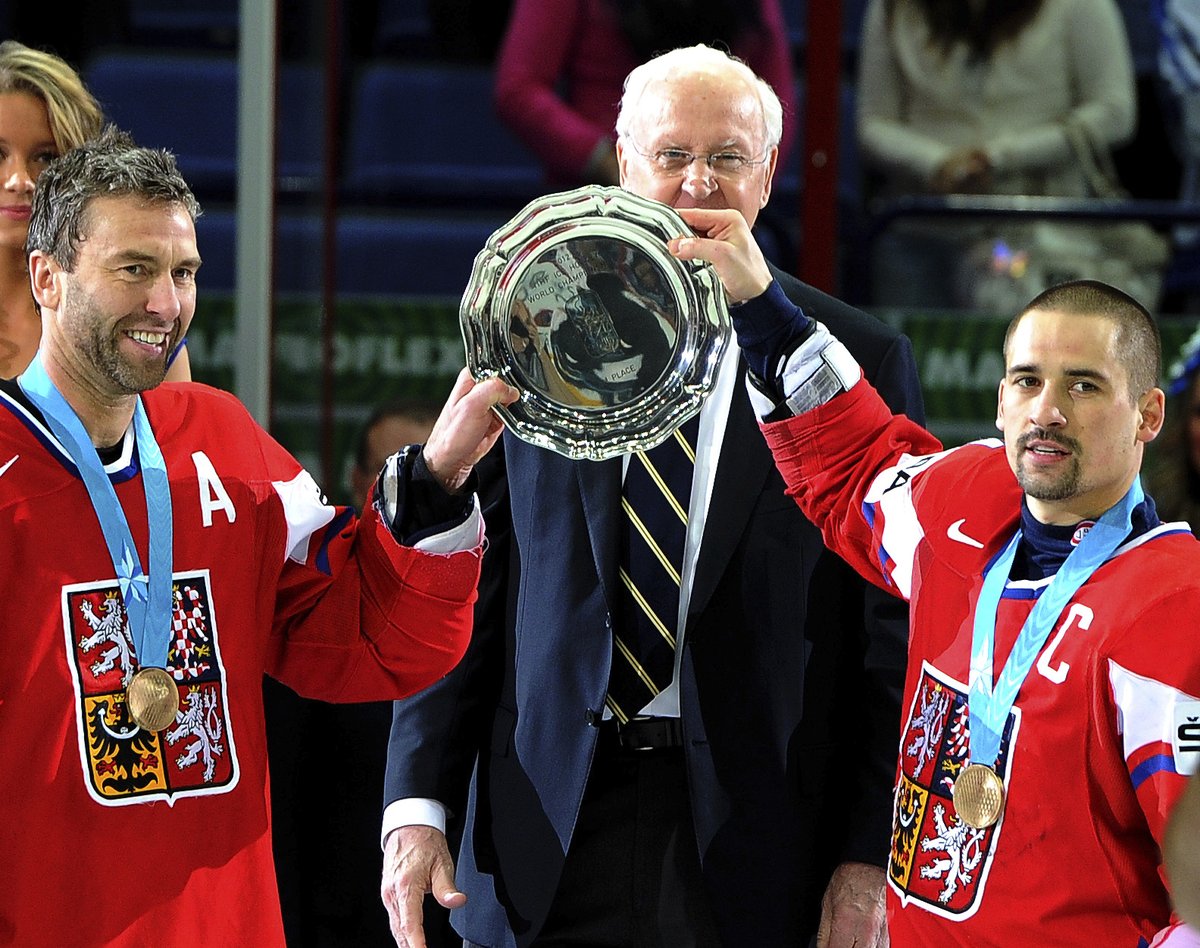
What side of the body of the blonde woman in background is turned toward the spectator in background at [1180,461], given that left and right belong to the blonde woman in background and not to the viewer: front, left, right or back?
left

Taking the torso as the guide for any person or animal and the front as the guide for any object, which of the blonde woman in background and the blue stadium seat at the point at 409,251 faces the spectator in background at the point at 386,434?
the blue stadium seat

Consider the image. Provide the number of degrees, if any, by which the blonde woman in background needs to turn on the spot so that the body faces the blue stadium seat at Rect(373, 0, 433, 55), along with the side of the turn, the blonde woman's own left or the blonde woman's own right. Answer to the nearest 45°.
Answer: approximately 135° to the blonde woman's own left

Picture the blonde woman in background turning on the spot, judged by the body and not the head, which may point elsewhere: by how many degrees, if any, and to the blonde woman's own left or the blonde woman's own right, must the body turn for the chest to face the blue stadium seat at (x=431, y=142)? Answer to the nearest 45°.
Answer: approximately 135° to the blonde woman's own left

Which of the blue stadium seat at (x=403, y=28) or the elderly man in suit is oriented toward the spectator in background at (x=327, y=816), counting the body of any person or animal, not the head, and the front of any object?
the blue stadium seat

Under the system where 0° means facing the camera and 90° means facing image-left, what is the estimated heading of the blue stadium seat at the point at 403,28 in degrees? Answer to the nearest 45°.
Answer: approximately 0°

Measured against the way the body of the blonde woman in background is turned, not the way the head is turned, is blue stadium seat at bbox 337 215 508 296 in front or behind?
behind
